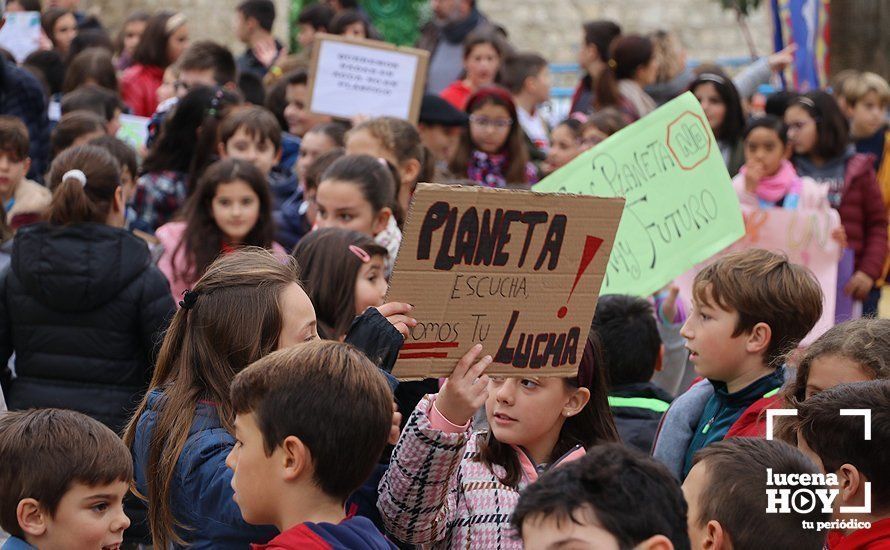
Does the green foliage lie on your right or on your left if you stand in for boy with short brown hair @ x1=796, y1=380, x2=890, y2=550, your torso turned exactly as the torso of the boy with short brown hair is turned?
on your right

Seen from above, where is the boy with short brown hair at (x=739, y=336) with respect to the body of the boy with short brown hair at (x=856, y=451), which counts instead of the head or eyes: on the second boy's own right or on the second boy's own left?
on the second boy's own right

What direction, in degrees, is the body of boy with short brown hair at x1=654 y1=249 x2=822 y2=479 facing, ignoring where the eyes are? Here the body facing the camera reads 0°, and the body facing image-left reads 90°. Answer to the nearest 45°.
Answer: approximately 90°

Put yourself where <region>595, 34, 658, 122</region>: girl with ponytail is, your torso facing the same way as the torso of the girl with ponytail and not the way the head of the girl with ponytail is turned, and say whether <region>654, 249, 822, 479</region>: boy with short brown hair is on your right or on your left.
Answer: on your right

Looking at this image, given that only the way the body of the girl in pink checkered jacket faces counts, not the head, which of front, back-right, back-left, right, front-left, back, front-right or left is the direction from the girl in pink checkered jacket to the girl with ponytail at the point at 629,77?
back-right

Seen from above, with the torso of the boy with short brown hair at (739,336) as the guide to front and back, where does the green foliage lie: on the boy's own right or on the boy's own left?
on the boy's own right

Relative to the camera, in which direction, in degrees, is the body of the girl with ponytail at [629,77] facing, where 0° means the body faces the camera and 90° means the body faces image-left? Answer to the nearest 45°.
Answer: approximately 225°

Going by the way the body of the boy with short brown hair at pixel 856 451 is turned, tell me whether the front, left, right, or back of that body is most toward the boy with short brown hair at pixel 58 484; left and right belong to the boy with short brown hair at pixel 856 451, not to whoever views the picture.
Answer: front

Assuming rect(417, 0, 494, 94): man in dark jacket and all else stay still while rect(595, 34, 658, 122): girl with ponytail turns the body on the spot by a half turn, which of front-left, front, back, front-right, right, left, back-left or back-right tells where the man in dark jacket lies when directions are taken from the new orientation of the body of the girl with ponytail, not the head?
front

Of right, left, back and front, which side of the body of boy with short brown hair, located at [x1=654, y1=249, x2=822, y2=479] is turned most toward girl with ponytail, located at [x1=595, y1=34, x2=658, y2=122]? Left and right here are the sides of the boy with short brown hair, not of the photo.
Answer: right

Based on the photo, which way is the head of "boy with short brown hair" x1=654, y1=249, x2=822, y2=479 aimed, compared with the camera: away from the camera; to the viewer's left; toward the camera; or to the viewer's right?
to the viewer's left

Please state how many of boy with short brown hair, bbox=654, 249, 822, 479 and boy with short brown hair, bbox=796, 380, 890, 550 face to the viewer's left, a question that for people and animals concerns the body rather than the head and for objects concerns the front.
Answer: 2
